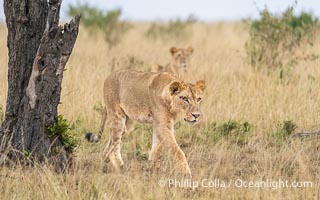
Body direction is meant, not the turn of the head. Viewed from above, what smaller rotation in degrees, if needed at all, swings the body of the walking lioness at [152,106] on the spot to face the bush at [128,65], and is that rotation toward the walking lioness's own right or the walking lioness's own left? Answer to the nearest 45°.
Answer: approximately 135° to the walking lioness's own left

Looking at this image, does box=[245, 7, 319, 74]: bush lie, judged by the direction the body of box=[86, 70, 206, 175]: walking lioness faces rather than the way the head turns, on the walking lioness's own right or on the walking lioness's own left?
on the walking lioness's own left

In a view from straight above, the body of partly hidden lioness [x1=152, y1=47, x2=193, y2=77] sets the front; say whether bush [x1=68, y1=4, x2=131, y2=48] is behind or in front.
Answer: behind

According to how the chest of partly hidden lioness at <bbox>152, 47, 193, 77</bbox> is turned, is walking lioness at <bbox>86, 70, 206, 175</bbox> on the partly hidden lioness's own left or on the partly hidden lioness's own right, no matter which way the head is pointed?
on the partly hidden lioness's own right

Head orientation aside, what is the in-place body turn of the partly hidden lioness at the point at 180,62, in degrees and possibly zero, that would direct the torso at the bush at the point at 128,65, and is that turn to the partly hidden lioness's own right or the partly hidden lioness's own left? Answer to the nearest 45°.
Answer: approximately 135° to the partly hidden lioness's own right

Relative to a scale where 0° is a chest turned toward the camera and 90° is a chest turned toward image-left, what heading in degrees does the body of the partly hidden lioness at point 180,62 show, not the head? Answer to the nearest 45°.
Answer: approximately 315°

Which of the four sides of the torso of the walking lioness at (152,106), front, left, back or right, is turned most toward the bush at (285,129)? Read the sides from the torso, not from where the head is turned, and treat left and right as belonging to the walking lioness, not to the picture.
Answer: left

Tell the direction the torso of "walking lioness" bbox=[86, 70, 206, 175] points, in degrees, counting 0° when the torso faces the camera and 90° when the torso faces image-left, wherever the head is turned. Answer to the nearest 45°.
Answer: approximately 315°

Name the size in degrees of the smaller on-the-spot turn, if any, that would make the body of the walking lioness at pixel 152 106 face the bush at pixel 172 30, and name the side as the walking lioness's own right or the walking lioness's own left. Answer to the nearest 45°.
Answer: approximately 135° to the walking lioness's own left
